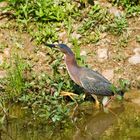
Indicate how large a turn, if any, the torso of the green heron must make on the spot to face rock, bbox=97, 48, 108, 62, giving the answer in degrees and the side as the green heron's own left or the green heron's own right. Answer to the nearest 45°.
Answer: approximately 90° to the green heron's own right

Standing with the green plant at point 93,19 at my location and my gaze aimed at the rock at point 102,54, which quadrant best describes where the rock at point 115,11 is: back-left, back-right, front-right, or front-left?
back-left

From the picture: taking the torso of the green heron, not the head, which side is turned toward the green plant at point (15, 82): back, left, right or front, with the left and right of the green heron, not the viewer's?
front

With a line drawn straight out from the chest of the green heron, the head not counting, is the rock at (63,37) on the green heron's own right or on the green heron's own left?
on the green heron's own right

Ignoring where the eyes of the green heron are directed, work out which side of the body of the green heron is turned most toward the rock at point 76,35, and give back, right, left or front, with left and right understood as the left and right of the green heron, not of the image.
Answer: right

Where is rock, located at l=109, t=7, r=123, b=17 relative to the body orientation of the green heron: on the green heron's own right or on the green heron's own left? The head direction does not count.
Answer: on the green heron's own right

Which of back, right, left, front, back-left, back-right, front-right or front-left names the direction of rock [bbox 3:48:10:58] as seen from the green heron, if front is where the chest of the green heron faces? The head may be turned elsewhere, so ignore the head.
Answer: front-right

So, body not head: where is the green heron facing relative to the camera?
to the viewer's left

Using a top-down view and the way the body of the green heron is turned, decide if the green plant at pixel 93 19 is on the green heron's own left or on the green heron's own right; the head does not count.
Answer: on the green heron's own right
